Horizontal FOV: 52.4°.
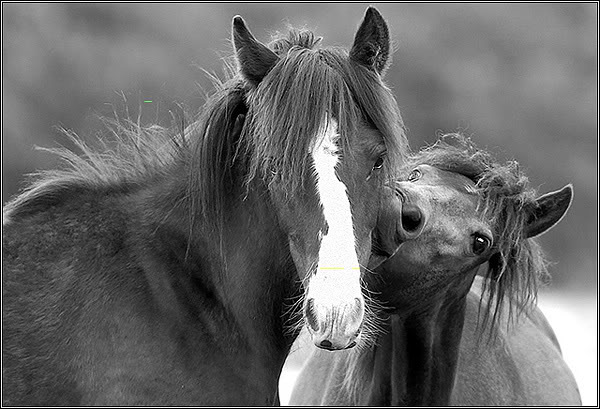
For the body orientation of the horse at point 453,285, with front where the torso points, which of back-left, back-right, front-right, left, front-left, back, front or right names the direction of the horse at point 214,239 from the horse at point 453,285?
front

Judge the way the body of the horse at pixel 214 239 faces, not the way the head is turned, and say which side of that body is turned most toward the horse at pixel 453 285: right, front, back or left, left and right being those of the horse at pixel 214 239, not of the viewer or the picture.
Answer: left

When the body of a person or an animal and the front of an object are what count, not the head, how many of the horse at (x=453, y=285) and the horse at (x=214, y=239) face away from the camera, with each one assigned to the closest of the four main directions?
0

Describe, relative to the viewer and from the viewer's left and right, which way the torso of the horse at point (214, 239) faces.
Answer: facing the viewer and to the right of the viewer

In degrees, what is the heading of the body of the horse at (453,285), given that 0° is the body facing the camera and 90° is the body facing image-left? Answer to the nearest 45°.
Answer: approximately 45°

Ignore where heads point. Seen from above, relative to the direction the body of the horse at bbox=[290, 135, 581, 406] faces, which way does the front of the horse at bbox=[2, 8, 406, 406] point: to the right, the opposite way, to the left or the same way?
to the left
